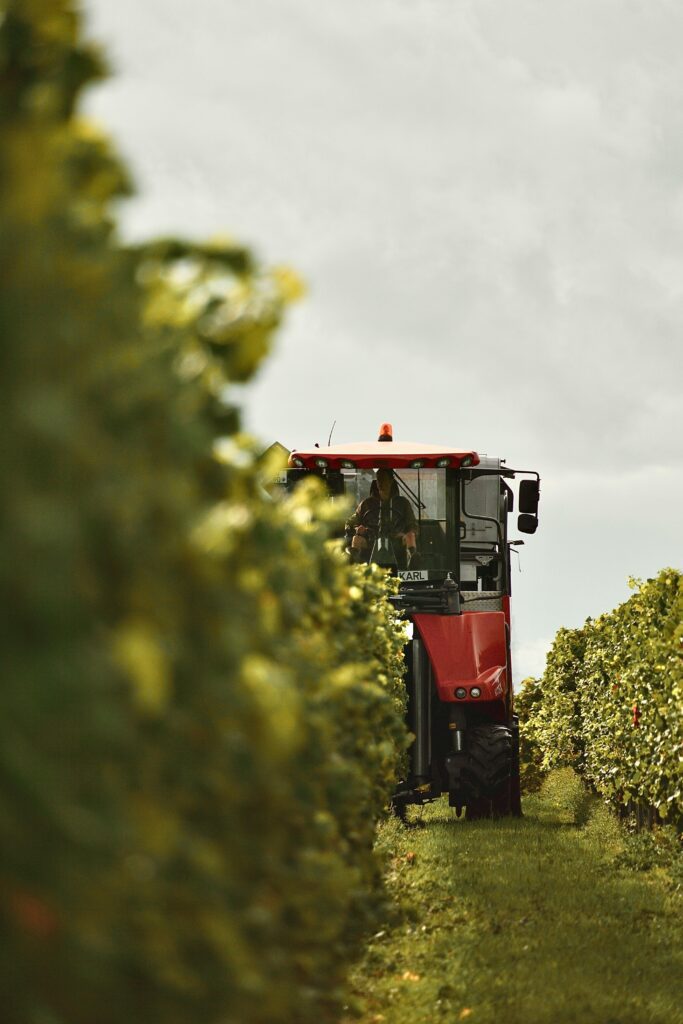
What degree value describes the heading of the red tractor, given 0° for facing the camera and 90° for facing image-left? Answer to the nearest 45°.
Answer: approximately 0°
